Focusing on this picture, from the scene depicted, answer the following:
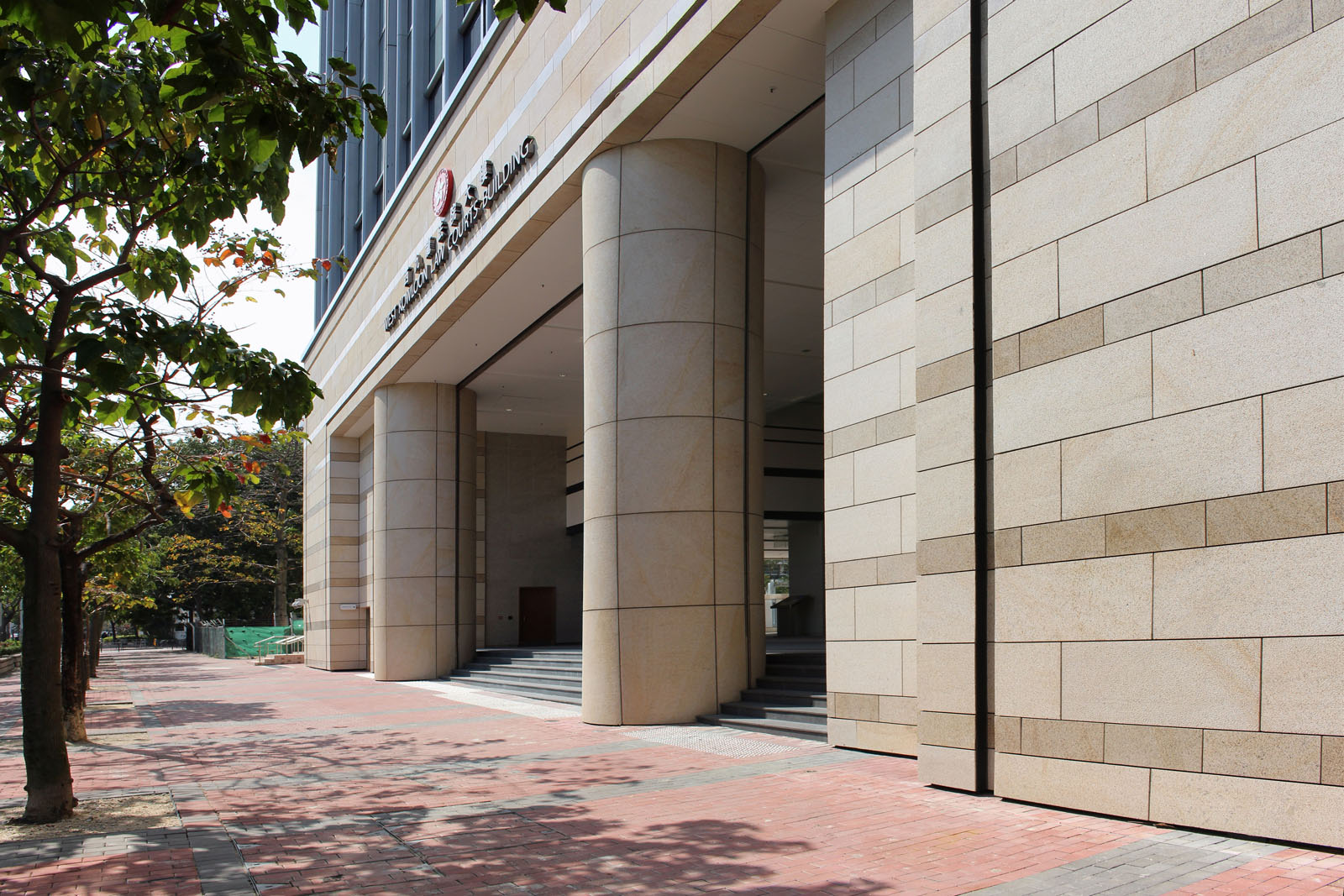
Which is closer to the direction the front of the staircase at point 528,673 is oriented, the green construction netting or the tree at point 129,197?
the tree

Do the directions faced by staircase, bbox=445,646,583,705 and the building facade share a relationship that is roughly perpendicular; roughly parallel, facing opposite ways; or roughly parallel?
roughly parallel

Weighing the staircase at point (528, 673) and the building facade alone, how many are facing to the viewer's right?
0

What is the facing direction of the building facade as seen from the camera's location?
facing the viewer and to the left of the viewer
